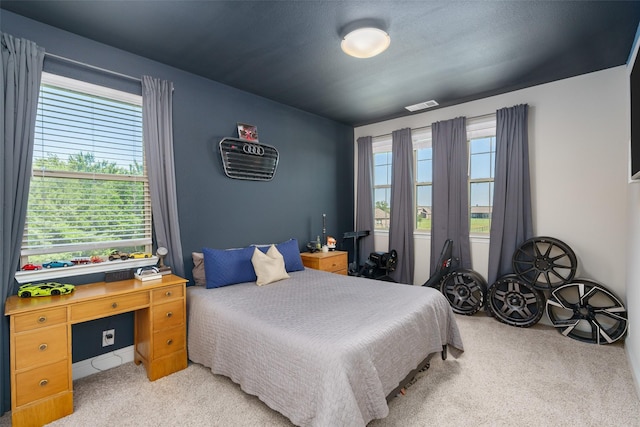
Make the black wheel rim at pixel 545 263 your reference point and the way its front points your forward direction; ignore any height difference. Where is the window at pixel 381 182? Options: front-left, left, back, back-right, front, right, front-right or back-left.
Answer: right

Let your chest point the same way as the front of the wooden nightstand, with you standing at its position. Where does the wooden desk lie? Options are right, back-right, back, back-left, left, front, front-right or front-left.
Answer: right

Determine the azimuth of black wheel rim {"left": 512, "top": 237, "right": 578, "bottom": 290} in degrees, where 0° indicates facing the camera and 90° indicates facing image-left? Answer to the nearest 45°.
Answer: approximately 0°

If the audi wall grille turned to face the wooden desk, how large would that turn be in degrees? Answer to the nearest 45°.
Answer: approximately 90° to its right

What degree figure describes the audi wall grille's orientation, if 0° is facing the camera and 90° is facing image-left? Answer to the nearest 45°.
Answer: approximately 315°

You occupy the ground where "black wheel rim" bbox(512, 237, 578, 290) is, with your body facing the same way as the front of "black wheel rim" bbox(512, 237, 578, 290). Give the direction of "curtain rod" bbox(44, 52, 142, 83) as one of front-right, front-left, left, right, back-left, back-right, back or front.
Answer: front-right

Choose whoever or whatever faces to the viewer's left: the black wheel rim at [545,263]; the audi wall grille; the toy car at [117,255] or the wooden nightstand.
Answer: the toy car

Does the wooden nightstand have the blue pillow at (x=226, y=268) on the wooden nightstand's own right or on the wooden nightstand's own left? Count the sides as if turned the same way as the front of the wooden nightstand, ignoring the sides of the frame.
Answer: on the wooden nightstand's own right

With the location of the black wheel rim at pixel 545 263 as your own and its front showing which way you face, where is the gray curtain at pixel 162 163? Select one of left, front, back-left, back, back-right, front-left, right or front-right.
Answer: front-right

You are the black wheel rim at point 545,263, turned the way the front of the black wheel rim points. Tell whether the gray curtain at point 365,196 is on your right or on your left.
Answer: on your right
